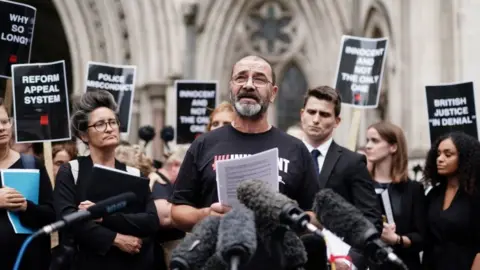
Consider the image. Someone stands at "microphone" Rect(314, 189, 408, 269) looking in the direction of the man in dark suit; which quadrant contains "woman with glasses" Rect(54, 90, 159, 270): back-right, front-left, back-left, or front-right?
front-left

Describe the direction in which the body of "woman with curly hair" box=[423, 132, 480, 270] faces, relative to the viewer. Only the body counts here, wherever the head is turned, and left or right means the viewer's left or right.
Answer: facing the viewer and to the left of the viewer

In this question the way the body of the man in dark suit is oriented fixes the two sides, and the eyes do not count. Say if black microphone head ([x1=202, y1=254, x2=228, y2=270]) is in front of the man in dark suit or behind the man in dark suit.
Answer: in front

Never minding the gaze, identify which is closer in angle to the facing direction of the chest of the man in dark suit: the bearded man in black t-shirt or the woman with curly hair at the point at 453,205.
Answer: the bearded man in black t-shirt

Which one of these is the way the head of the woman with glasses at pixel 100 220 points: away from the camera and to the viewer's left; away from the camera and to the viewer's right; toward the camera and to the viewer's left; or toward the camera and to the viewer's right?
toward the camera and to the viewer's right

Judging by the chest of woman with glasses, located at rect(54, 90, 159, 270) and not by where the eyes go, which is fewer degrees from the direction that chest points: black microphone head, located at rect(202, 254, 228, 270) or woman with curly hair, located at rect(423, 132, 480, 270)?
the black microphone head

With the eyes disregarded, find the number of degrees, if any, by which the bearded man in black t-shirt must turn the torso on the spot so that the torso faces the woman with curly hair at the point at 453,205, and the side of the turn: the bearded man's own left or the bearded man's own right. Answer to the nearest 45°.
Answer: approximately 135° to the bearded man's own left

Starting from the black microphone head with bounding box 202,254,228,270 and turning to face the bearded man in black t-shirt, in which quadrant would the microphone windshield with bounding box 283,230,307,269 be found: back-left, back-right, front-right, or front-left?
front-right

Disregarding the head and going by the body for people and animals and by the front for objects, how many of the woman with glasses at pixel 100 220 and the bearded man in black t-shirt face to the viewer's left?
0

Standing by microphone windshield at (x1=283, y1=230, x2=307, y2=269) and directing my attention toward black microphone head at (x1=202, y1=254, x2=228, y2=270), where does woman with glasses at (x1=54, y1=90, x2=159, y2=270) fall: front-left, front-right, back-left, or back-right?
front-right

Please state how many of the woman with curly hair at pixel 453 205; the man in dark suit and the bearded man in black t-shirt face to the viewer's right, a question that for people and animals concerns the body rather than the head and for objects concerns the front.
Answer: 0

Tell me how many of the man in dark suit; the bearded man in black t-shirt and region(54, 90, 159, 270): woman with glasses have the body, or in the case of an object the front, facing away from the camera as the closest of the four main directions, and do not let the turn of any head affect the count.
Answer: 0

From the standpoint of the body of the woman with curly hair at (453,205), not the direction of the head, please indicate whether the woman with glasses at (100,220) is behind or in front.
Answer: in front

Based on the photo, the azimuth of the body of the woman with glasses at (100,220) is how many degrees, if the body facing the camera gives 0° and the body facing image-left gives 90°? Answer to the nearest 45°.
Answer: approximately 315°

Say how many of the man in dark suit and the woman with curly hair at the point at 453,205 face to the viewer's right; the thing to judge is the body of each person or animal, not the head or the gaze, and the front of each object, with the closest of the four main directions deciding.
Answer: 0

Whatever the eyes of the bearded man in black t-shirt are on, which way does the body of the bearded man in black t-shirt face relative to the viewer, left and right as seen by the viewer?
facing the viewer
